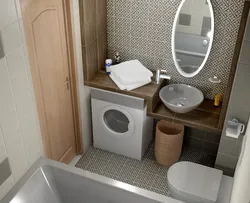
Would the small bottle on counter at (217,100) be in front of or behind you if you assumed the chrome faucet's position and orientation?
in front

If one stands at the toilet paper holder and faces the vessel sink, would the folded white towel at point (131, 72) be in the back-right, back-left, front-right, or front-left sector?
front-left

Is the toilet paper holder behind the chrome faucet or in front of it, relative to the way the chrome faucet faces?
in front

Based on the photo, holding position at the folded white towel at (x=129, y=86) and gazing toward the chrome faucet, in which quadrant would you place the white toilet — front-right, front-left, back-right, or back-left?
front-right

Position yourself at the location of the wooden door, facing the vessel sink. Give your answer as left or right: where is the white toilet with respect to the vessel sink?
right

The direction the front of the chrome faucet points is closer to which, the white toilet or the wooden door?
the white toilet
